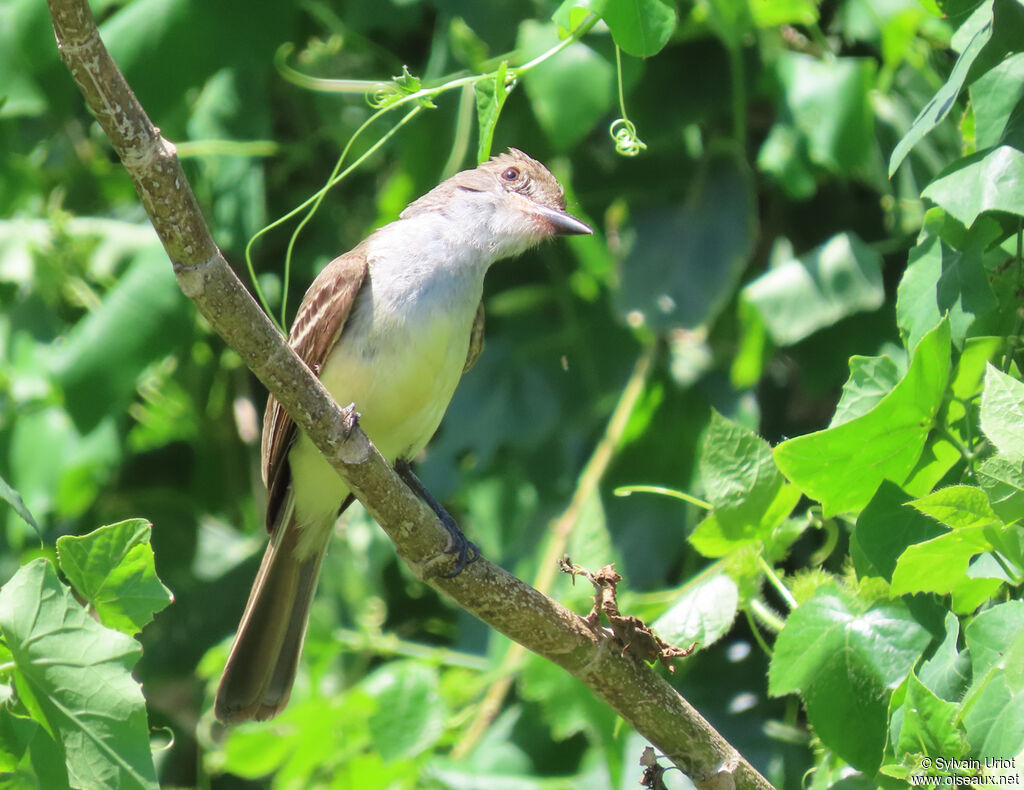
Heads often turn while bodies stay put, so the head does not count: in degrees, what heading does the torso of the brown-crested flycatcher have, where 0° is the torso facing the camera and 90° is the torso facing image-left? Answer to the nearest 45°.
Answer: approximately 315°

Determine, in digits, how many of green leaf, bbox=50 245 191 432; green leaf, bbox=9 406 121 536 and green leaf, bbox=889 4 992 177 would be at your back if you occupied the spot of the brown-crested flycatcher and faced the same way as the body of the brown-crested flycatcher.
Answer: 2

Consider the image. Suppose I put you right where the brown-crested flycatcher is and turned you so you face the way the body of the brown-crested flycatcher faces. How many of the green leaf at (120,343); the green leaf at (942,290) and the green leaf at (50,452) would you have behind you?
2

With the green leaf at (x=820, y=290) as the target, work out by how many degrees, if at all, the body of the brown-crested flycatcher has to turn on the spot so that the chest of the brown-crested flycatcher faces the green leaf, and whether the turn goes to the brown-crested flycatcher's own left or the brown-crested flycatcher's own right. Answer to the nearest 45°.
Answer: approximately 45° to the brown-crested flycatcher's own left

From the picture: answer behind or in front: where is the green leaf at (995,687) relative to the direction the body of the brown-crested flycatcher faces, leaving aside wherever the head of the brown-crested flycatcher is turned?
in front

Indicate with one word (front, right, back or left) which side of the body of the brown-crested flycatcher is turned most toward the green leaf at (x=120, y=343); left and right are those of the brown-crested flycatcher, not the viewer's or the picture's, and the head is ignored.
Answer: back

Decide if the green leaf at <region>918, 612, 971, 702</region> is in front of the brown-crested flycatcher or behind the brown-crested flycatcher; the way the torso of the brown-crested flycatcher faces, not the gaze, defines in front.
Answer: in front

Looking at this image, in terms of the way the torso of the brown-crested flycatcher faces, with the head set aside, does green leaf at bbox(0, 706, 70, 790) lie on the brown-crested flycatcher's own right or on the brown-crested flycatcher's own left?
on the brown-crested flycatcher's own right

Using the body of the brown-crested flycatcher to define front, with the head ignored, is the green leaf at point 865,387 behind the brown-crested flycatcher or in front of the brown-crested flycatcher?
in front
